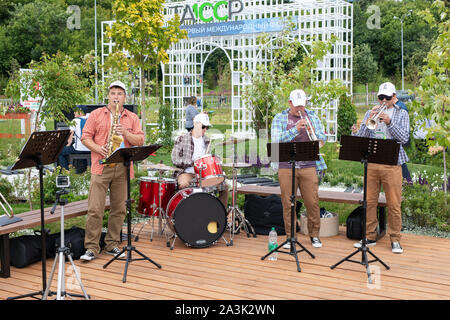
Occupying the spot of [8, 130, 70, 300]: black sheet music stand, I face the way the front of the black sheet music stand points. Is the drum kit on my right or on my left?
on my right

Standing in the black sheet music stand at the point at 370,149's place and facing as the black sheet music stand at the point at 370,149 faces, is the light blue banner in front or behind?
in front

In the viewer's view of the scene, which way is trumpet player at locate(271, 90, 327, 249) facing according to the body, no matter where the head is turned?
toward the camera

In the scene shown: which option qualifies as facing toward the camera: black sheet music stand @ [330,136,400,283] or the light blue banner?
the light blue banner

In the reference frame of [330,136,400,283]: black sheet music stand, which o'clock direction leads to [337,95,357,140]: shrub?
The shrub is roughly at 12 o'clock from the black sheet music stand.

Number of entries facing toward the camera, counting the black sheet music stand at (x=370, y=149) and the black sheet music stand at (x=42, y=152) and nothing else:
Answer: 0

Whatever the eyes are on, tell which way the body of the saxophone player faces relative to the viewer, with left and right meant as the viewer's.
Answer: facing the viewer

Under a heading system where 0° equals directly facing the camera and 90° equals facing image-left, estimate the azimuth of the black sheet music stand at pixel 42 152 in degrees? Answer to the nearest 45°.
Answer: approximately 135°

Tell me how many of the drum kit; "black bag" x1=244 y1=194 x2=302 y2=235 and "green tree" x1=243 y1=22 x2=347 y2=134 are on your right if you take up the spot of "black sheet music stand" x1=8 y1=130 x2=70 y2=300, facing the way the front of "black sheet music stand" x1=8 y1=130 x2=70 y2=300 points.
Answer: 3

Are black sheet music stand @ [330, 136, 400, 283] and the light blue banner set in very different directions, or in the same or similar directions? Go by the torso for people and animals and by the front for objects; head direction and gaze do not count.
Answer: very different directions

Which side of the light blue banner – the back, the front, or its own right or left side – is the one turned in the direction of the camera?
front

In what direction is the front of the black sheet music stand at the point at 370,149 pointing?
away from the camera

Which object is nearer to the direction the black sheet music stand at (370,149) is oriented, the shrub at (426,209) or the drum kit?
the shrub

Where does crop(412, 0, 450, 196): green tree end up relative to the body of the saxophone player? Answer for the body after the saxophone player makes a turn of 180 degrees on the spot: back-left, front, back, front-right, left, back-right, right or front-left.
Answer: right

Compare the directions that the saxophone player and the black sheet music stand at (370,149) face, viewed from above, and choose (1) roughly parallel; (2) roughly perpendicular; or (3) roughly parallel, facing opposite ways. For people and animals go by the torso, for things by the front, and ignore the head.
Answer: roughly parallel, facing opposite ways

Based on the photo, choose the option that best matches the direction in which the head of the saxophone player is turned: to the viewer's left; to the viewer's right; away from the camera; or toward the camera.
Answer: toward the camera

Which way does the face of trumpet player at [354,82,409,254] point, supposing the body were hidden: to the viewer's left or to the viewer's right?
to the viewer's left

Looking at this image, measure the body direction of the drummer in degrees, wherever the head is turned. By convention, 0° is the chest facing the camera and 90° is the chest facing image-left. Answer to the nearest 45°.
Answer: approximately 315°

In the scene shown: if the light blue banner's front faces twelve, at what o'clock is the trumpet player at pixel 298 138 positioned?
The trumpet player is roughly at 12 o'clock from the light blue banner.

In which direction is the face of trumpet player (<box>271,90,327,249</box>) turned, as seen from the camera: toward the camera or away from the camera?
toward the camera

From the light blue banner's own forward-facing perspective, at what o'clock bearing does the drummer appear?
The drummer is roughly at 12 o'clock from the light blue banner.
